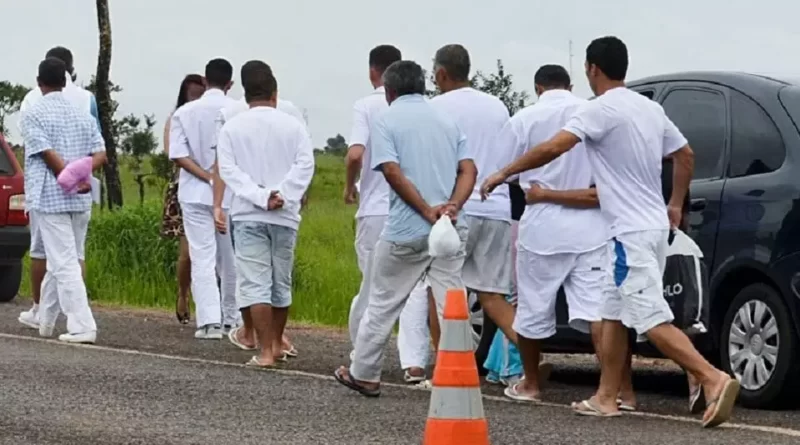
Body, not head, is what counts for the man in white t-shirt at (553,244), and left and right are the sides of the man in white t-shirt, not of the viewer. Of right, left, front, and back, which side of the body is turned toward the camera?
back

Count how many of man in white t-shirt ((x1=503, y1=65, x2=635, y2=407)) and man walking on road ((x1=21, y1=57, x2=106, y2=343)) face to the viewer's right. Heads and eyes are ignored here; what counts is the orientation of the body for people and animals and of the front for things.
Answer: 0

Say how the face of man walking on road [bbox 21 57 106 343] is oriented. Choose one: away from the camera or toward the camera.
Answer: away from the camera

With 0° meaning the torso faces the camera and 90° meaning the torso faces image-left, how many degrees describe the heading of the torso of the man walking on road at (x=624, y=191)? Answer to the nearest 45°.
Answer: approximately 135°

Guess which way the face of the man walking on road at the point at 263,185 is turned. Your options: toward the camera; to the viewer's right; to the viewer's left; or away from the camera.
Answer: away from the camera

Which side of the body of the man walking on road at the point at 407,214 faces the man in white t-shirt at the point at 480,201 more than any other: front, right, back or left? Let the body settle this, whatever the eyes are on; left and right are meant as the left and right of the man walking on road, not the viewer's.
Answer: right

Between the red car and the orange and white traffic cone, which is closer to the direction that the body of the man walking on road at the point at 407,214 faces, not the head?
the red car

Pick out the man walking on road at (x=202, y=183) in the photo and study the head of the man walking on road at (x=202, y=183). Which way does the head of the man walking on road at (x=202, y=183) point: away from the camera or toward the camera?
away from the camera

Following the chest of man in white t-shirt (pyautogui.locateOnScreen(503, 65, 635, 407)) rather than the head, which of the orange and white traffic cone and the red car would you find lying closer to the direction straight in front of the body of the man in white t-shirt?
the red car

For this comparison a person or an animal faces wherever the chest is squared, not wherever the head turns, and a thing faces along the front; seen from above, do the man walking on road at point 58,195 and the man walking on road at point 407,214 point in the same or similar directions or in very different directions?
same or similar directions

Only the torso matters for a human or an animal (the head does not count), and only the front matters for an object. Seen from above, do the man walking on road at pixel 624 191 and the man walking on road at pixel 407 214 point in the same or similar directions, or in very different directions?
same or similar directions

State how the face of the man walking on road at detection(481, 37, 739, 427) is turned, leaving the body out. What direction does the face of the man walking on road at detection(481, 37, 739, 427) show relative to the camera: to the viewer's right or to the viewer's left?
to the viewer's left
